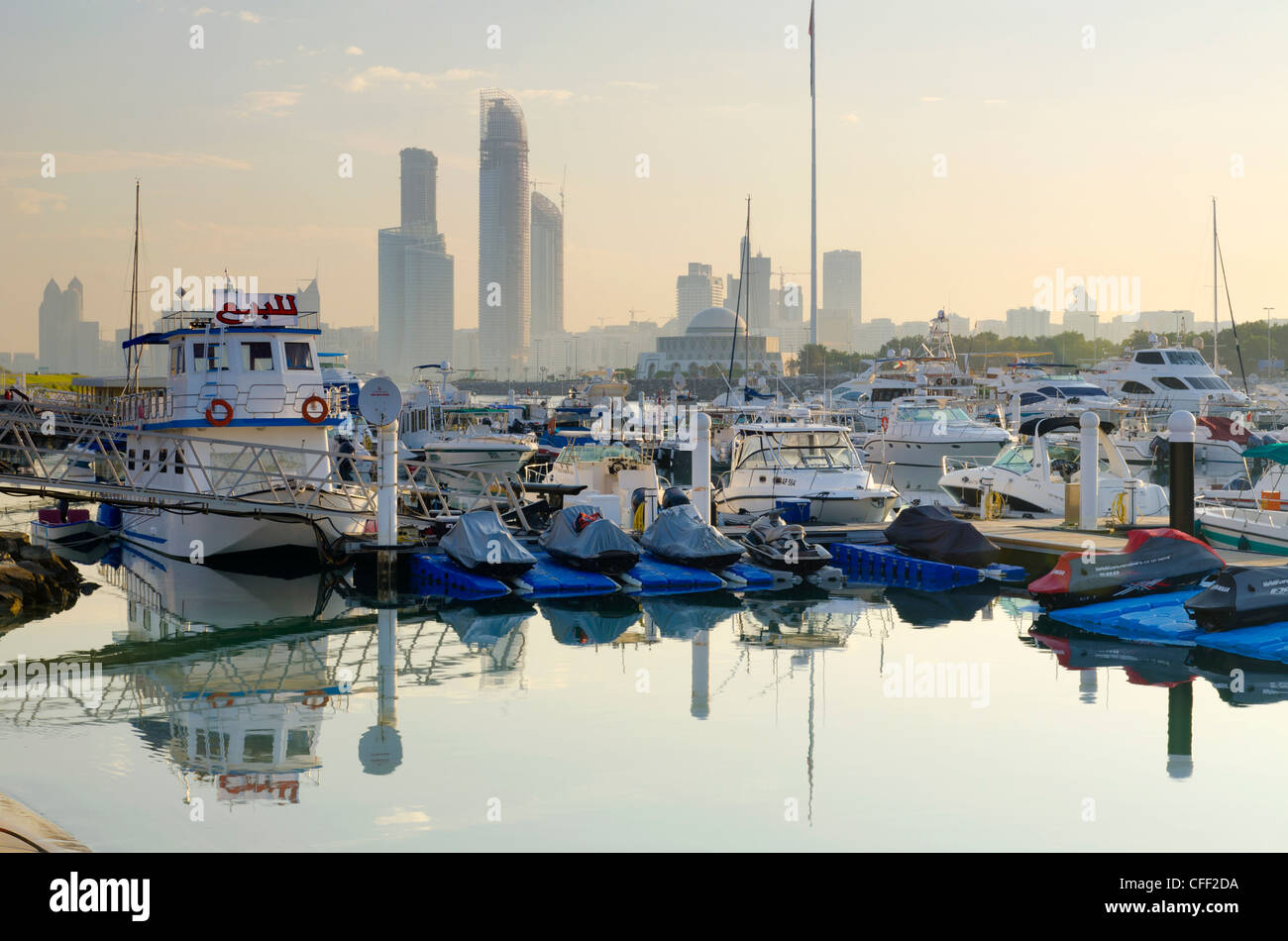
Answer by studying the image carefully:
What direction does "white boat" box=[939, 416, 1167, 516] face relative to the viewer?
to the viewer's left

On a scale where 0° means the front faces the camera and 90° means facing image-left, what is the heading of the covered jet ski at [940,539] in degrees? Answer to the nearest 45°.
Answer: approximately 135°
